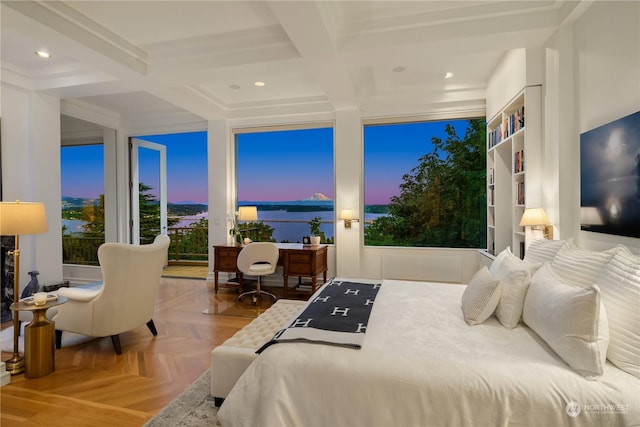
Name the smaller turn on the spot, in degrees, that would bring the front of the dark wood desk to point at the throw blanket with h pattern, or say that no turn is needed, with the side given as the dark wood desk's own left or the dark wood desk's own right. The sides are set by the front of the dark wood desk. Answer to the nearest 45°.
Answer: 0° — it already faces it

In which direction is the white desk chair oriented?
away from the camera

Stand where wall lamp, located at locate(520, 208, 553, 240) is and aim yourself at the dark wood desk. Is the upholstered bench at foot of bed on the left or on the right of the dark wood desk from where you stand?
left

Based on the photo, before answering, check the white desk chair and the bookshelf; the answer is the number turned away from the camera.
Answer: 1

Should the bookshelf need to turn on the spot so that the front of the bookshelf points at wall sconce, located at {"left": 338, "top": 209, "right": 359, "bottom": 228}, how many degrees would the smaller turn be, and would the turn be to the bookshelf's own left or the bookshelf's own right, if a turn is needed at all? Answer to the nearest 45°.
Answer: approximately 45° to the bookshelf's own right

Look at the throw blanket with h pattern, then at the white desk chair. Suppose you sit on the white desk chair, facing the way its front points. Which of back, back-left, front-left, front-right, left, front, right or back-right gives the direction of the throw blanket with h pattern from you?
back

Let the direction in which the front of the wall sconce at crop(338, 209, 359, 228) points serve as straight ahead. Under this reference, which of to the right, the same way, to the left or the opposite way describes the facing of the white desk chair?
the opposite way

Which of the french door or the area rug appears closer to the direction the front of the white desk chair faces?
the french door

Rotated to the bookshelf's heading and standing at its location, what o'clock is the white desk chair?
The white desk chair is roughly at 1 o'clock from the bookshelf.
